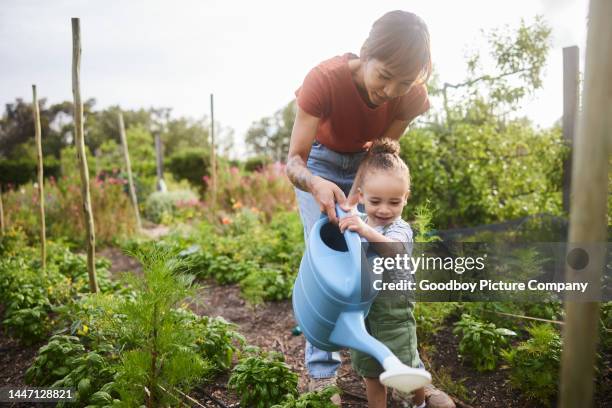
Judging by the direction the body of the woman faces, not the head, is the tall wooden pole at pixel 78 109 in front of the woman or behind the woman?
behind

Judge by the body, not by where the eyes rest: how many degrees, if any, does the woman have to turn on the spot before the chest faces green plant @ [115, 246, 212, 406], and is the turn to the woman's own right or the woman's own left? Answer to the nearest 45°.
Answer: approximately 90° to the woman's own right

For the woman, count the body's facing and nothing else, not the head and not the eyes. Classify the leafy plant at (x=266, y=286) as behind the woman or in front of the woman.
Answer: behind

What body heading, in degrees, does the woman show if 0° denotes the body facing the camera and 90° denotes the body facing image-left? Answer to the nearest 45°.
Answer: approximately 315°
